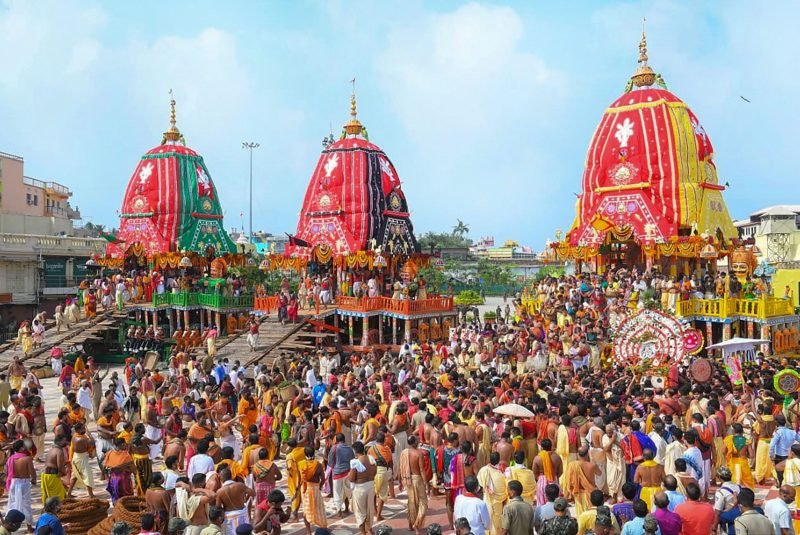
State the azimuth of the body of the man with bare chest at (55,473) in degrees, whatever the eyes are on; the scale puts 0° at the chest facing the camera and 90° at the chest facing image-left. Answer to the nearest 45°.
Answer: approximately 225°

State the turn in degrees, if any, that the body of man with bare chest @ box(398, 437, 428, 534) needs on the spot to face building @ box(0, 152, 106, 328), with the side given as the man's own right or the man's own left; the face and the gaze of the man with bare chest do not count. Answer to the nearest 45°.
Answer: approximately 45° to the man's own left

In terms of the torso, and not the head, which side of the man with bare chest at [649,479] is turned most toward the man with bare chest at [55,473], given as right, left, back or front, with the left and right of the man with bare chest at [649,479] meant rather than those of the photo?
left

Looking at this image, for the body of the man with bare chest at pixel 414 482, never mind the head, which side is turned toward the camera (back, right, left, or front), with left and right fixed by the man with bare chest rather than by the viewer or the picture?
back

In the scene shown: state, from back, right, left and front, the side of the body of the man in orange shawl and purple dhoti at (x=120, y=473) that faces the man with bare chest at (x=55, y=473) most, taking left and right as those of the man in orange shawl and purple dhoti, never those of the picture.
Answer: left

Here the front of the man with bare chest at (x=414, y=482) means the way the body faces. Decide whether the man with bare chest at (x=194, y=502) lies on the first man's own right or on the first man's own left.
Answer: on the first man's own left

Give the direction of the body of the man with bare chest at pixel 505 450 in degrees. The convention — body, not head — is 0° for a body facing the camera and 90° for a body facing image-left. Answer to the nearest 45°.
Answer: approximately 180°

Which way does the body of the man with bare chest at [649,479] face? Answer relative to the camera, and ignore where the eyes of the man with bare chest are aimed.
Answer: away from the camera

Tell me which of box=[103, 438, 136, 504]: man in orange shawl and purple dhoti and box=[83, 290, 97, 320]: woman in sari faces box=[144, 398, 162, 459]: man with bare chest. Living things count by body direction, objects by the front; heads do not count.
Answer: box=[103, 438, 136, 504]: man in orange shawl and purple dhoti
